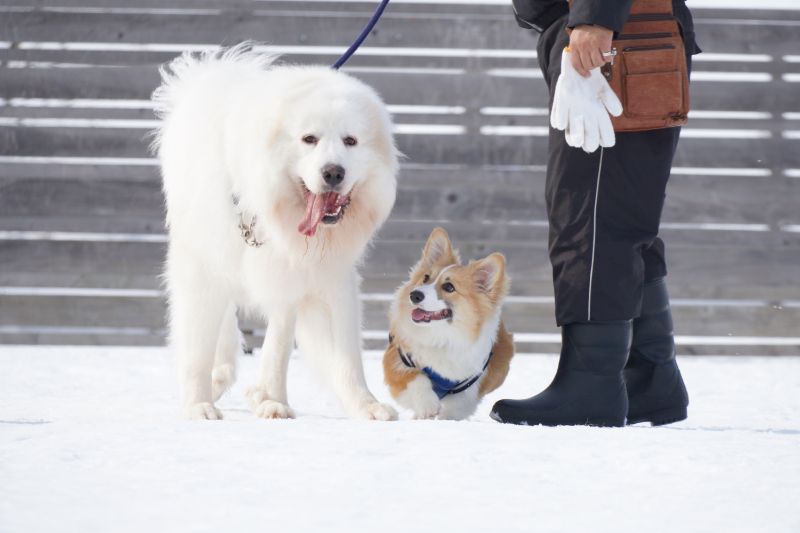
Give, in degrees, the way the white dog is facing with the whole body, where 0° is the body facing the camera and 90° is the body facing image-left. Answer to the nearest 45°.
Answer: approximately 315°
